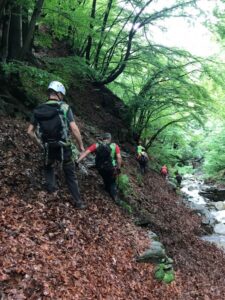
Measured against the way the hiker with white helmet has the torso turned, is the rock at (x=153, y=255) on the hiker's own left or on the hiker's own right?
on the hiker's own right

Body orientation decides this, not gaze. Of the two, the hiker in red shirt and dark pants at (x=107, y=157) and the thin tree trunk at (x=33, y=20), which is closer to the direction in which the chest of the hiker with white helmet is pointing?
the hiker in red shirt and dark pants

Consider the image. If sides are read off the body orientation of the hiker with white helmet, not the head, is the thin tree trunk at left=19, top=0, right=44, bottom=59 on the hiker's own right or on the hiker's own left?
on the hiker's own left

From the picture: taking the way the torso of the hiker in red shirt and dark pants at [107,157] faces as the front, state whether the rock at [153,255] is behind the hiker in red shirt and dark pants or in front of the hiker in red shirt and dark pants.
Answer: behind

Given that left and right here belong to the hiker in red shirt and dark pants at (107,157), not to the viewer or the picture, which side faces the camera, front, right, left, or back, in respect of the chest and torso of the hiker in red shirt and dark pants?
back

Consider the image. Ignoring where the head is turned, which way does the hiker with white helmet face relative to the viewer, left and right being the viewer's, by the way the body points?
facing away from the viewer and to the right of the viewer

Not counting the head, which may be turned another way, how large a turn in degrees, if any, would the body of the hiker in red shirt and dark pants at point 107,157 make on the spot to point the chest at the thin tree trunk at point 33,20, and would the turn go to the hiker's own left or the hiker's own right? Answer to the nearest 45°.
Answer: approximately 45° to the hiker's own left
